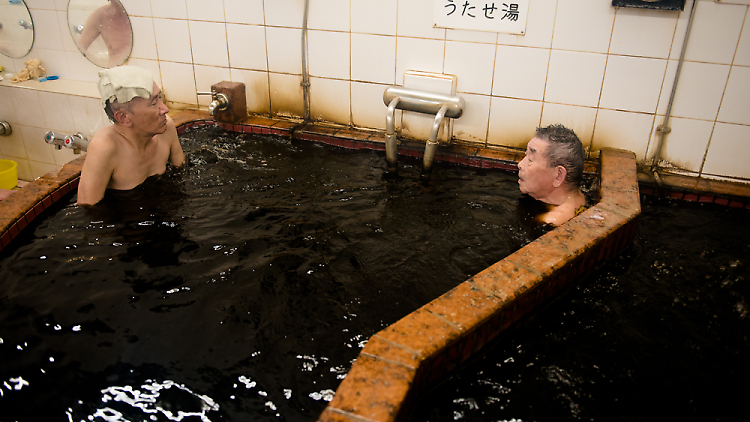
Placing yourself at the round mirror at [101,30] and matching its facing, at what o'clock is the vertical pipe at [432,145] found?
The vertical pipe is roughly at 9 o'clock from the round mirror.

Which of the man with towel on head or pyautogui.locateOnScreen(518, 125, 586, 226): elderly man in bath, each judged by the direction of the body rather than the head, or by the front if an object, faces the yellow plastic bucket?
the elderly man in bath

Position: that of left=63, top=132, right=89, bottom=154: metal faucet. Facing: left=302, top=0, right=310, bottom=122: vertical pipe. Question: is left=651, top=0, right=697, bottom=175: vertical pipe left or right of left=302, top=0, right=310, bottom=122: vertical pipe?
right

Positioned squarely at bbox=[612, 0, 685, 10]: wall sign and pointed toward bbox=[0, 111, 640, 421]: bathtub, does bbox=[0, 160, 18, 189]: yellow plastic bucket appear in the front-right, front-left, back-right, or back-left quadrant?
front-right

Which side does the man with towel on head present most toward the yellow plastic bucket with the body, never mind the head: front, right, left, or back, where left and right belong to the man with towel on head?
back

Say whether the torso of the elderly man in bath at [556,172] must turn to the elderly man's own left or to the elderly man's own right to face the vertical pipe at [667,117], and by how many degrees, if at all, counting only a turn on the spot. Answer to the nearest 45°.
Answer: approximately 135° to the elderly man's own right

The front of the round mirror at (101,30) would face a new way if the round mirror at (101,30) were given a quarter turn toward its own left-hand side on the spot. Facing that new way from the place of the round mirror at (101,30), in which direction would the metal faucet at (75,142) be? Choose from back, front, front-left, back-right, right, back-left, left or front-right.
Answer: right

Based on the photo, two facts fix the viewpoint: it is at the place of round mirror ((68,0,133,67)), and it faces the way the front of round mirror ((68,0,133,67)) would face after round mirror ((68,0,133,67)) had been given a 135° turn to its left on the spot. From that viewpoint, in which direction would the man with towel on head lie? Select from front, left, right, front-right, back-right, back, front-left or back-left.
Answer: back-right

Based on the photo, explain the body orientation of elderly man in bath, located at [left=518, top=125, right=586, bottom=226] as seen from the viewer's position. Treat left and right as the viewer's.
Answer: facing to the left of the viewer

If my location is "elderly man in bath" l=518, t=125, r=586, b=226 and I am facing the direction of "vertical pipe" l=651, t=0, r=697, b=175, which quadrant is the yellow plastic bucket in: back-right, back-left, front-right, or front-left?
back-left

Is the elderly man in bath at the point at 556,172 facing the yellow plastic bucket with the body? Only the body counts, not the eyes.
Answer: yes

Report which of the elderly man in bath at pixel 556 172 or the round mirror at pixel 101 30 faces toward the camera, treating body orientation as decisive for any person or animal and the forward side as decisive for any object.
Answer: the round mirror

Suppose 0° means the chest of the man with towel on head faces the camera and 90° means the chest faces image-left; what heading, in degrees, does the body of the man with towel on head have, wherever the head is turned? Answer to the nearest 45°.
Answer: approximately 315°

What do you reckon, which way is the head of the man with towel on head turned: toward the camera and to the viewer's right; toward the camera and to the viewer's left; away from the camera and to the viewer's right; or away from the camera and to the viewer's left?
toward the camera and to the viewer's right

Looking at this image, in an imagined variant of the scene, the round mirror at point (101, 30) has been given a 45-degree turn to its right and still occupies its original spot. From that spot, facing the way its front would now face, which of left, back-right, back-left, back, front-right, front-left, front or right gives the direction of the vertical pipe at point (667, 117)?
left

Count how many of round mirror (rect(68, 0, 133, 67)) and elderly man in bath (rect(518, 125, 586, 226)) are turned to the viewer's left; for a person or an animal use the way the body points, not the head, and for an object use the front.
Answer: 1

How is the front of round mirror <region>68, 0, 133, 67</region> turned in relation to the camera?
facing the viewer

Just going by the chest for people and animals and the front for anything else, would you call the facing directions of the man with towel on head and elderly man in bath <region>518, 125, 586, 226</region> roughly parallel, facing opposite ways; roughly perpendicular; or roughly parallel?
roughly parallel, facing opposite ways

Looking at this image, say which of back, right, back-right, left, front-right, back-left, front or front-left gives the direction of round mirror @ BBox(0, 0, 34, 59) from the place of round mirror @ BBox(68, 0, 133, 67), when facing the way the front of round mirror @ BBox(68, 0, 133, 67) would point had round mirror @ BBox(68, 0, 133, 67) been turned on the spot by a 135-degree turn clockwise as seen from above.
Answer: front
